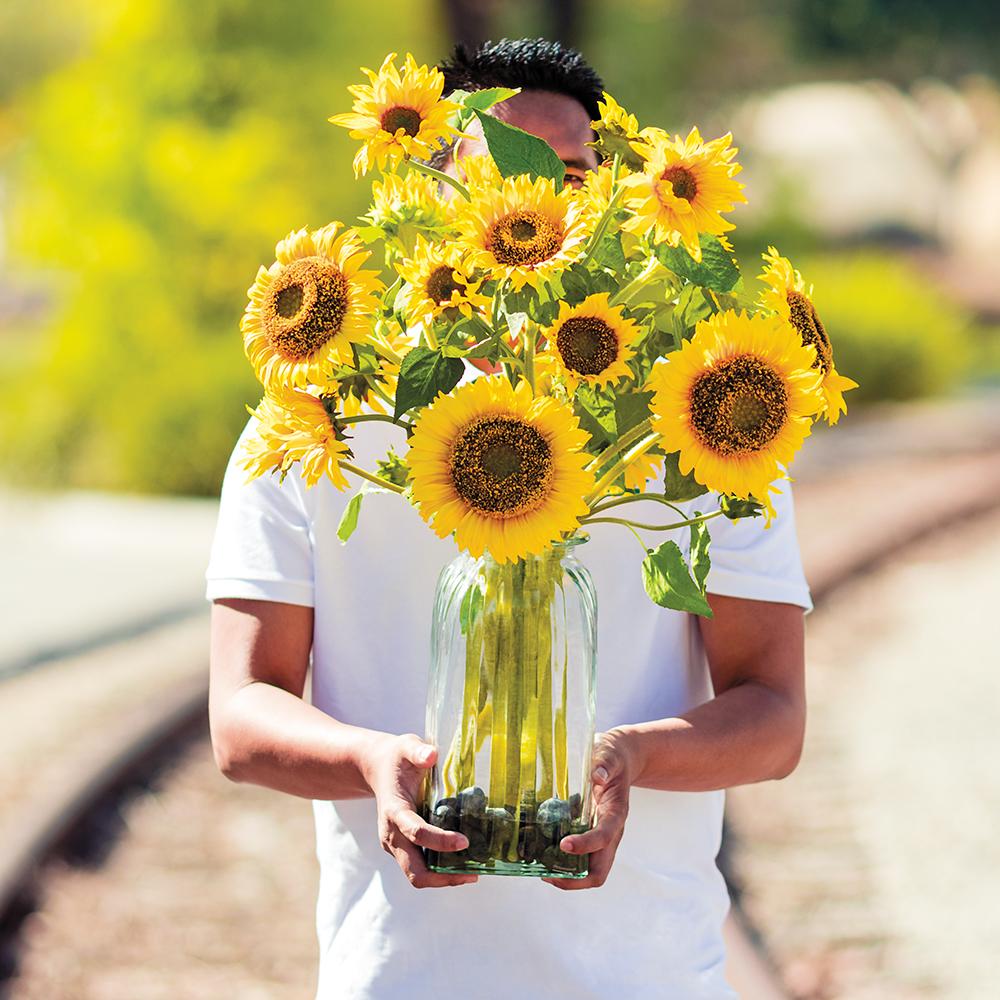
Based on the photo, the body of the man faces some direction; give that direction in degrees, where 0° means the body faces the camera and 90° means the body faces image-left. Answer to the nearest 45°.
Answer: approximately 0°

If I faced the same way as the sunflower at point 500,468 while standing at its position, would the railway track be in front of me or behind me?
behind

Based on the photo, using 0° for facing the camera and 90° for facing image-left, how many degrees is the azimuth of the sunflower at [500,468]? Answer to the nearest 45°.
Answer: approximately 0°

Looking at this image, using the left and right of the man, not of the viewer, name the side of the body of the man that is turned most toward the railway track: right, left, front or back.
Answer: back
